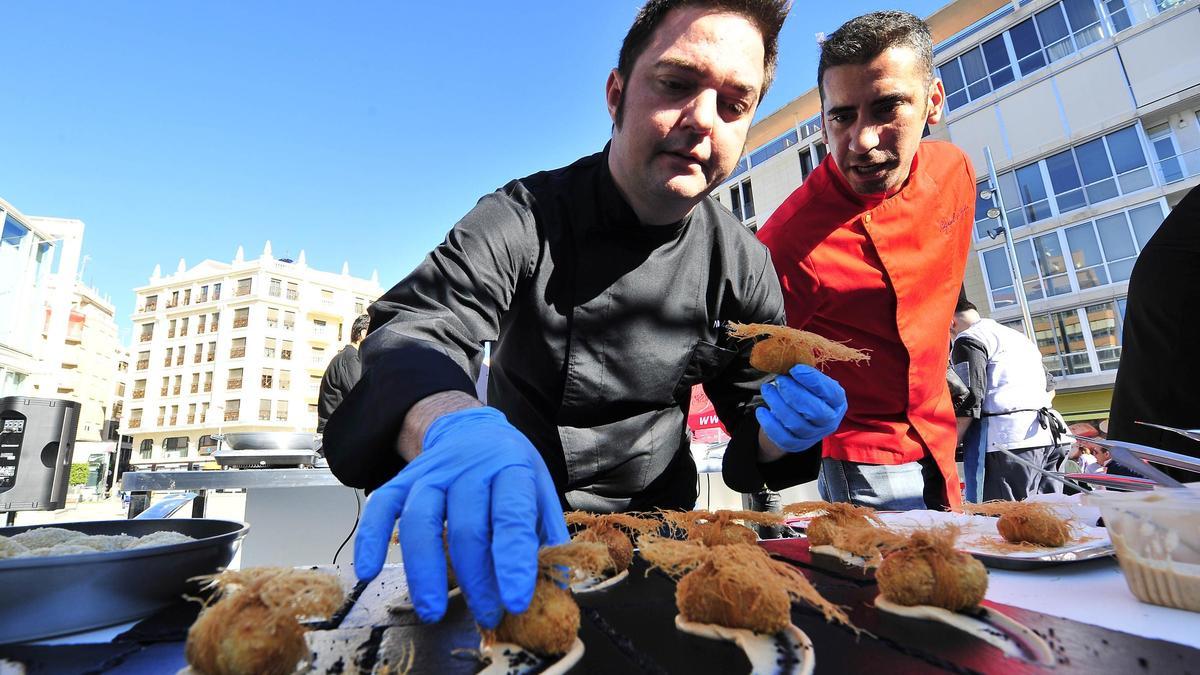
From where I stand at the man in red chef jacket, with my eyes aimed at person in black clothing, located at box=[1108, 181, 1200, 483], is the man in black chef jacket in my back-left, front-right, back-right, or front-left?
back-right

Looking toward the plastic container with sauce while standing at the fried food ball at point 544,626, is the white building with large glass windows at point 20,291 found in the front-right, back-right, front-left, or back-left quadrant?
back-left

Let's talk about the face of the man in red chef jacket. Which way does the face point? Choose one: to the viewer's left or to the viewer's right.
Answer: to the viewer's left

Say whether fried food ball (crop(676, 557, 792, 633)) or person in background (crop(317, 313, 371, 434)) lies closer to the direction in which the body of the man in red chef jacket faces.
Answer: the fried food ball

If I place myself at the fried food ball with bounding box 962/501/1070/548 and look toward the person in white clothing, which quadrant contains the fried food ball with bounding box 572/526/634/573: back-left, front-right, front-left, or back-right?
back-left

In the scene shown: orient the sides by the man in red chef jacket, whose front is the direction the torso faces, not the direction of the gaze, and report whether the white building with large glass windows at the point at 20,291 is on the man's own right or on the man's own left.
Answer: on the man's own right

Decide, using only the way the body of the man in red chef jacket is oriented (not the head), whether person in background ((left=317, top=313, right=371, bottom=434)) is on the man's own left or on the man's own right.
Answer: on the man's own right

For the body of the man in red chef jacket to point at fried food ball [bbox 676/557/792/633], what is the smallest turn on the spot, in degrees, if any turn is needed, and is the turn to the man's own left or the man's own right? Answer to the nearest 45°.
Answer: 0° — they already face it

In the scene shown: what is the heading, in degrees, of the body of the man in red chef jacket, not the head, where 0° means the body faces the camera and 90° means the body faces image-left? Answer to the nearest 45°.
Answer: approximately 0°
